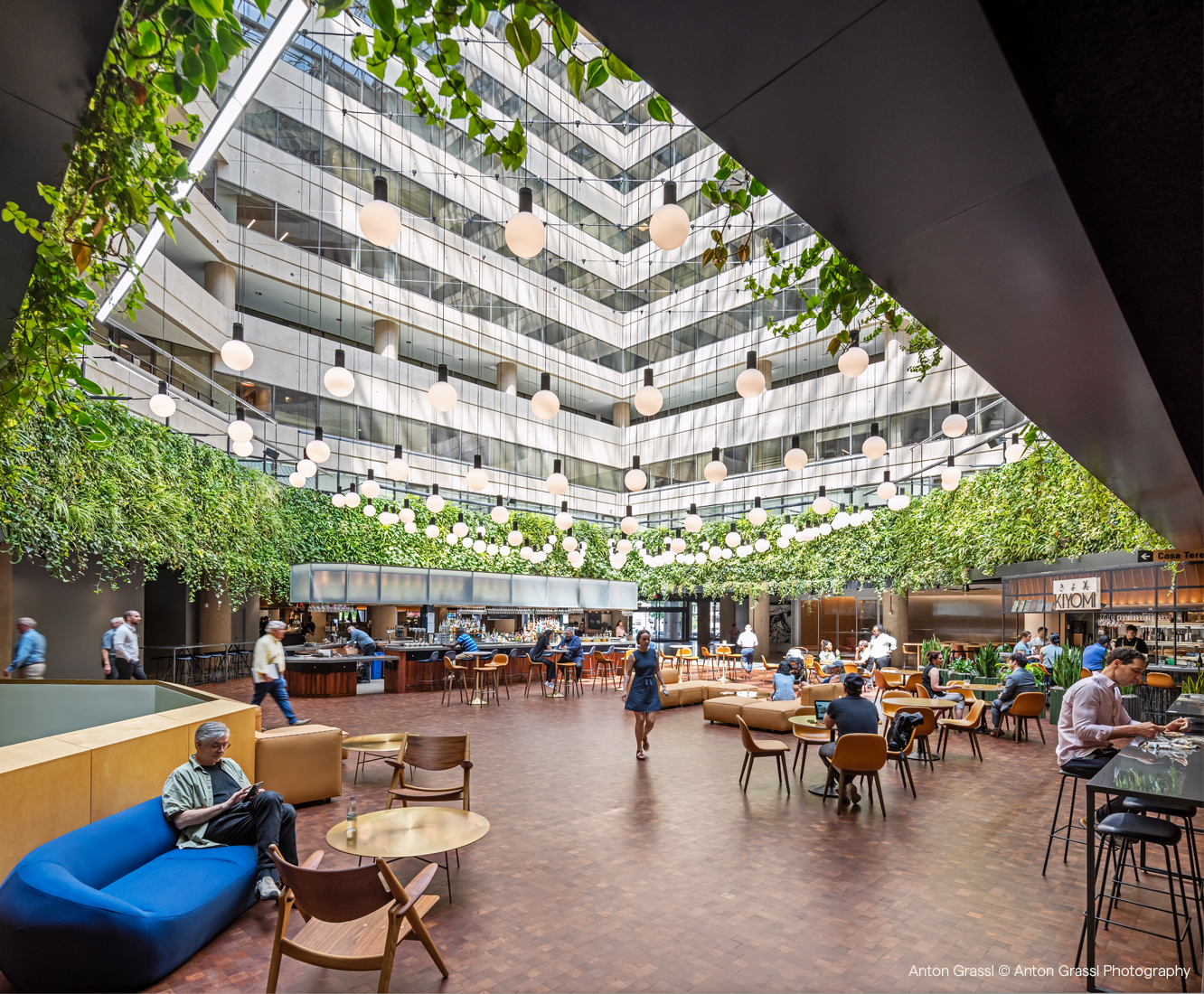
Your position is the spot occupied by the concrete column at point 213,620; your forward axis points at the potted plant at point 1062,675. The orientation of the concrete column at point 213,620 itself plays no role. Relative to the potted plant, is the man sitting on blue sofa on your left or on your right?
right

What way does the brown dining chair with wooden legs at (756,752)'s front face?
to the viewer's right

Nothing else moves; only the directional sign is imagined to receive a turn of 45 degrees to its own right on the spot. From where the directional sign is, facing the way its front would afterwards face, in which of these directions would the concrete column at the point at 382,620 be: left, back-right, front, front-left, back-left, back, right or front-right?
front-right

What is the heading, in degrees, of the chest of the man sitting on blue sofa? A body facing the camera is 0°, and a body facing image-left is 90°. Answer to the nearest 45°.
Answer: approximately 315°

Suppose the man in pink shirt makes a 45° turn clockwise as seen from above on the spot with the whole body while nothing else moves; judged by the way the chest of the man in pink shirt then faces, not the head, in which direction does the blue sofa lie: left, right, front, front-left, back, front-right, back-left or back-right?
right

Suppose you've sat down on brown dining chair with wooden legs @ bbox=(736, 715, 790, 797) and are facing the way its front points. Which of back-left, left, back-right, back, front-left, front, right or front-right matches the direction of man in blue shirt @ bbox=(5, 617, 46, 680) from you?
back

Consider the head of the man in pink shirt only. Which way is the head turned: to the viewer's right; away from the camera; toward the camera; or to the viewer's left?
to the viewer's right

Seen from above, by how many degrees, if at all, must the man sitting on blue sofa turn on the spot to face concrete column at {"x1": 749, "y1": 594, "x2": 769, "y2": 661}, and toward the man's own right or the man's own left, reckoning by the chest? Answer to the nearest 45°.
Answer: approximately 90° to the man's own left

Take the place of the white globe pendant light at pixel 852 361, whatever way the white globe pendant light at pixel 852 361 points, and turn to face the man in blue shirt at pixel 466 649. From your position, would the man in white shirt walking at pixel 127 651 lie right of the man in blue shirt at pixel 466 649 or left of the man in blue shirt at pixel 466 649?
left

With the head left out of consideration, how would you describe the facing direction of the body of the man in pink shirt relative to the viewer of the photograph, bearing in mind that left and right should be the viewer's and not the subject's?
facing to the right of the viewer

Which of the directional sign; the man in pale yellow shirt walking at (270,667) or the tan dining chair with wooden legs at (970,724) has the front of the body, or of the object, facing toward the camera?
the directional sign

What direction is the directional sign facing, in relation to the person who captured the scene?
facing the viewer

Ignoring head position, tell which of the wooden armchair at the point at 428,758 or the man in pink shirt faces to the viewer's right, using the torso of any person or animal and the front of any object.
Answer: the man in pink shirt

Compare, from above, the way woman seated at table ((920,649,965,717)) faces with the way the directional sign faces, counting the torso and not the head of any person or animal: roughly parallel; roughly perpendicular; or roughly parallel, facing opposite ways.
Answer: roughly perpendicular
